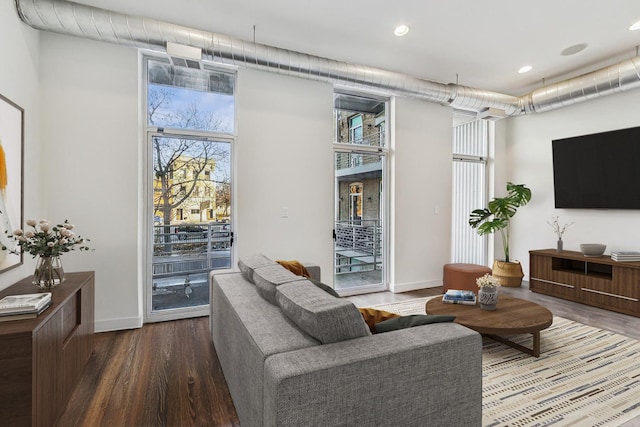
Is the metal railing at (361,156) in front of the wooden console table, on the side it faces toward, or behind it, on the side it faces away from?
in front

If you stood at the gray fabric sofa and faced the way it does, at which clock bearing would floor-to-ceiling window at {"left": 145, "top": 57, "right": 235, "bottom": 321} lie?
The floor-to-ceiling window is roughly at 9 o'clock from the gray fabric sofa.

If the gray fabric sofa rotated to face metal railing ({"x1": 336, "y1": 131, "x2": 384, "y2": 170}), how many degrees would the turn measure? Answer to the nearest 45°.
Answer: approximately 45° to its left

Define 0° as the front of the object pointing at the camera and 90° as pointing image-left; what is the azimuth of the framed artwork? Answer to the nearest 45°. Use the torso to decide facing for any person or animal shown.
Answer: approximately 270°

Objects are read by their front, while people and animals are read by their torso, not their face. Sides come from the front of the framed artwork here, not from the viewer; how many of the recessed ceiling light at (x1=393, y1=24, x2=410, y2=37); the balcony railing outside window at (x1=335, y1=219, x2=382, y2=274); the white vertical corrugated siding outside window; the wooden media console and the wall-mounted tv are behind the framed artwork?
0

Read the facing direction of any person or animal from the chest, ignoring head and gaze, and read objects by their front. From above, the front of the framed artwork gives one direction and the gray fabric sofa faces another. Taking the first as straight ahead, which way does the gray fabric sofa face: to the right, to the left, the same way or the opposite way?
the same way

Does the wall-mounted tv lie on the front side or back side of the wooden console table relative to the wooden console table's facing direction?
on the front side

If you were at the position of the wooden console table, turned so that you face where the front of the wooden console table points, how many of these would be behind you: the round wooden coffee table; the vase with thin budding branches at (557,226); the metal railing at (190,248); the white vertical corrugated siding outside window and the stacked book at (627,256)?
0

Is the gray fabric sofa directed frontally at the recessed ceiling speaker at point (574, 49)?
yes

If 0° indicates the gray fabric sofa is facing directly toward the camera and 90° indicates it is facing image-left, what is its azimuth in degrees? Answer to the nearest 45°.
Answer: approximately 225°

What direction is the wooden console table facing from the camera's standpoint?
to the viewer's right

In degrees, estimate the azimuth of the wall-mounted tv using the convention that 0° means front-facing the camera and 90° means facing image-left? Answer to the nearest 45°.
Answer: approximately 45°

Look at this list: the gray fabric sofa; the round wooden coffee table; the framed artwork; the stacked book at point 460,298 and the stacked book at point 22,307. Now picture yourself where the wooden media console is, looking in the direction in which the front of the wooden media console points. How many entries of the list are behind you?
0

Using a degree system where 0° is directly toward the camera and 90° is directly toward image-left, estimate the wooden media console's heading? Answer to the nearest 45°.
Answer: approximately 45°

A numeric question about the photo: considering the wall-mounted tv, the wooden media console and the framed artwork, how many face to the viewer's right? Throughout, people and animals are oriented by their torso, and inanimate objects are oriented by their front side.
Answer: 1

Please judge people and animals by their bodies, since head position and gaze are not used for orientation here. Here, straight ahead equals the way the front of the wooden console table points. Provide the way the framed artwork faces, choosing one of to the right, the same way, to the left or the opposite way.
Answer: the same way
